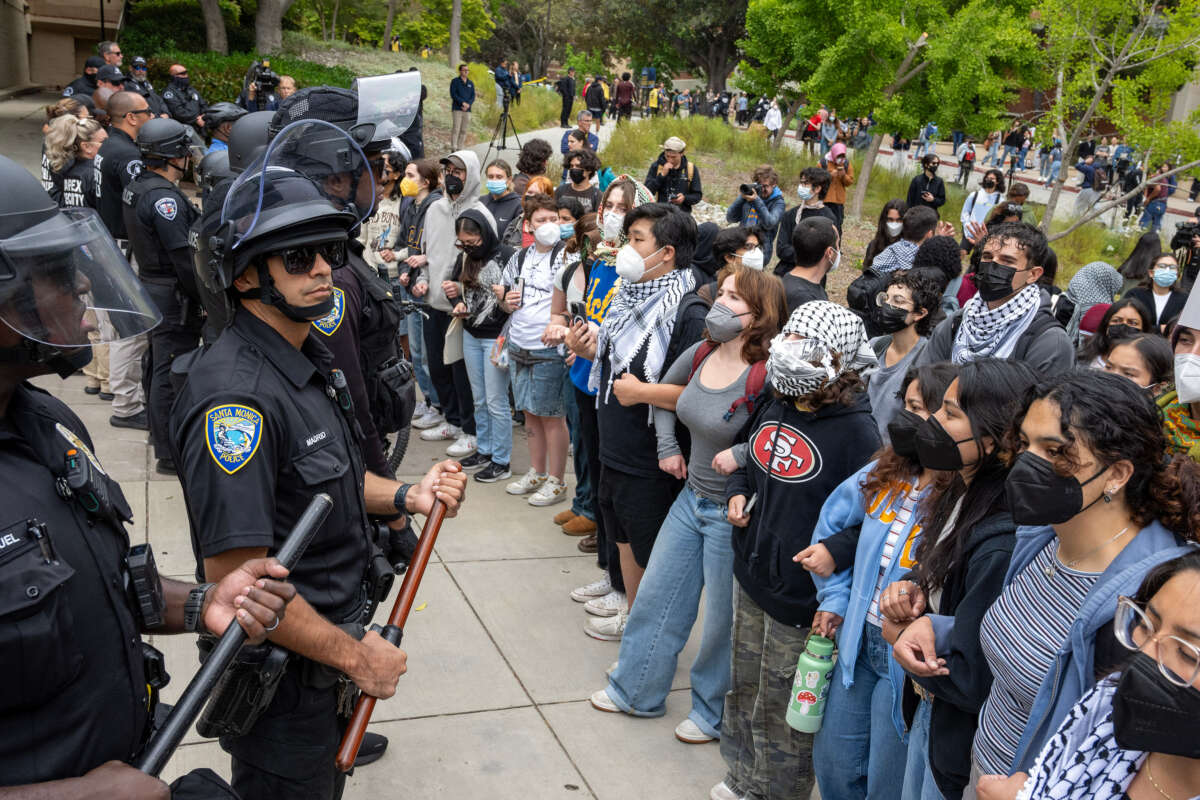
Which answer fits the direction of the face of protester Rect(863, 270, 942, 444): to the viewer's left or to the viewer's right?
to the viewer's left

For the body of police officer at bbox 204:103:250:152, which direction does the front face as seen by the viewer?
to the viewer's right

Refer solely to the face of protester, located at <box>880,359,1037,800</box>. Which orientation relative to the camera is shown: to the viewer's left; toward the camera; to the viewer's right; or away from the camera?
to the viewer's left

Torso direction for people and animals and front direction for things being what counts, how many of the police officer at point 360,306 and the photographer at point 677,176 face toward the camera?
1

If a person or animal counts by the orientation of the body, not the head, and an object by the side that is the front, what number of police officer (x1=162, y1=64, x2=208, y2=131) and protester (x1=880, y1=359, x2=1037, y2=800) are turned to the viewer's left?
1

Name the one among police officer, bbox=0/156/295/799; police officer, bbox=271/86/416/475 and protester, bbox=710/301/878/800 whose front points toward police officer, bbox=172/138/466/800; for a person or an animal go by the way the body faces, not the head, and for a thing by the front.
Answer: the protester

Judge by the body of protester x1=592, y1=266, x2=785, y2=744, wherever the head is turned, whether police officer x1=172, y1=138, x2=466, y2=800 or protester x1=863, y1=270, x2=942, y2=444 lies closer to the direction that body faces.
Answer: the police officer

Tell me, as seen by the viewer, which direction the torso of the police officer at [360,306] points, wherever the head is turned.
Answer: to the viewer's right

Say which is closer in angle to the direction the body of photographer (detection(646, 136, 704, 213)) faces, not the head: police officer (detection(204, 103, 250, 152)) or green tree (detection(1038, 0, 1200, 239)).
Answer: the police officer
